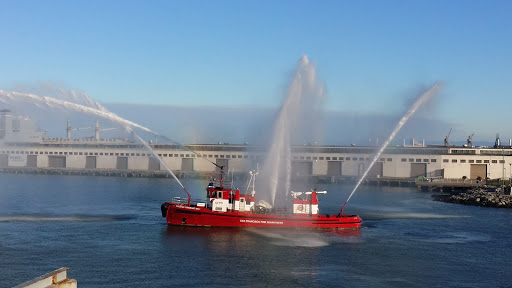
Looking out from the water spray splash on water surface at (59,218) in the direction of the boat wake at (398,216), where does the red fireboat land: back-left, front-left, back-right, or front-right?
front-right

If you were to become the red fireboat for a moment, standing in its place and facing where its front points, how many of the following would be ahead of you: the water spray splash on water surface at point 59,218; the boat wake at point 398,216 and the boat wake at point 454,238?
1

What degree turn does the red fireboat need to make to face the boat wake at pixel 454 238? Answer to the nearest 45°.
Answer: approximately 180°

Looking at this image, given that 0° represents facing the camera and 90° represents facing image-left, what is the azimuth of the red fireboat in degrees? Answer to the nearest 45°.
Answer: approximately 90°

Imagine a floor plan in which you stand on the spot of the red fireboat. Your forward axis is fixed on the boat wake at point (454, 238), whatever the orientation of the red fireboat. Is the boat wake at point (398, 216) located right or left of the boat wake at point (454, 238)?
left

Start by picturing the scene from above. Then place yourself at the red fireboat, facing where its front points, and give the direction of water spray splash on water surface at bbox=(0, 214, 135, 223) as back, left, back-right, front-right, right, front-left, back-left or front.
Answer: front

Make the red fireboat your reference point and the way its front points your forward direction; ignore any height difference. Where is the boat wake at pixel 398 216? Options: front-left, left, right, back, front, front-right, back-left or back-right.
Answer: back-right

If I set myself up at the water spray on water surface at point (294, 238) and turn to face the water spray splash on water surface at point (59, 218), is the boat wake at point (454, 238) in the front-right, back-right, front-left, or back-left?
back-right

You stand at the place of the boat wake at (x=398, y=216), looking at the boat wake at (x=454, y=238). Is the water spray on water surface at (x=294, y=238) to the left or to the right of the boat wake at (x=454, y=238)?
right
